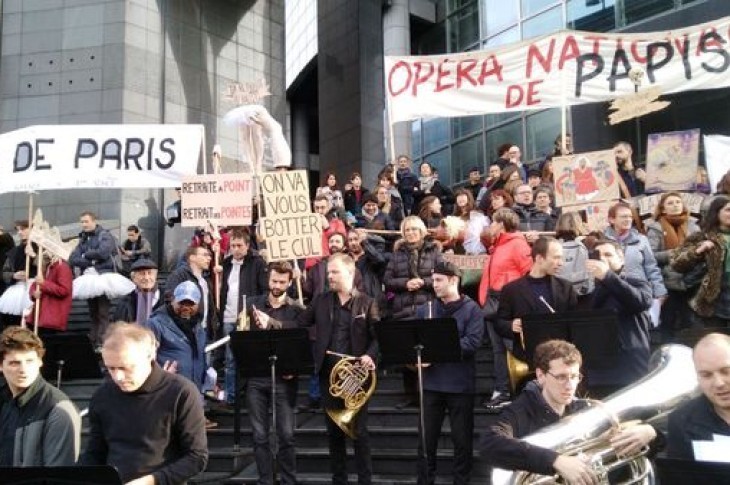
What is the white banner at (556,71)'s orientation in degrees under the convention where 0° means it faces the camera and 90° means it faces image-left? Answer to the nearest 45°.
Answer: approximately 0°

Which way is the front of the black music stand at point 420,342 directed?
away from the camera

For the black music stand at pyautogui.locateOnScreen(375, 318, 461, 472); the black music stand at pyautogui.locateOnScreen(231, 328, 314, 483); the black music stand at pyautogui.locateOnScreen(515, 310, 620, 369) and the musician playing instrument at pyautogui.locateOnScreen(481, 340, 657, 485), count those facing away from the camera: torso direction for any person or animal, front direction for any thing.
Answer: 3

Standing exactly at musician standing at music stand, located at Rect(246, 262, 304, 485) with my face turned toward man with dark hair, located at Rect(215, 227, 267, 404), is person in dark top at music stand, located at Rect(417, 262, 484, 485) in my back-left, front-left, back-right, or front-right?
back-right

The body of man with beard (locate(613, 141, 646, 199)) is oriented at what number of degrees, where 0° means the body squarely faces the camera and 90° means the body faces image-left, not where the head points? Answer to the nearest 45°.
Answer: approximately 45°

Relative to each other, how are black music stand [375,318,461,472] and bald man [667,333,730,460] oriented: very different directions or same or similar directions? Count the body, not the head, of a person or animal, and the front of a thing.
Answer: very different directions

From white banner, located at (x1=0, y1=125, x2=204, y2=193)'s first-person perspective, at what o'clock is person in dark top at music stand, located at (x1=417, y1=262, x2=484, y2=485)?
The person in dark top at music stand is roughly at 11 o'clock from the white banner.

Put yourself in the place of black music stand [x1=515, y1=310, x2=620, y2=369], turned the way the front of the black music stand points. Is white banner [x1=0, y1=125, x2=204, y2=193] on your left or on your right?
on your left

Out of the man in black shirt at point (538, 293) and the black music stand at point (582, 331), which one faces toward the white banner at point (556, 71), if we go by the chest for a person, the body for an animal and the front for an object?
the black music stand

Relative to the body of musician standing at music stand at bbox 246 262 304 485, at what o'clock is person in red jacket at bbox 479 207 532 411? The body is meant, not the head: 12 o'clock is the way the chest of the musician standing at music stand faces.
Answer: The person in red jacket is roughly at 9 o'clock from the musician standing at music stand.
